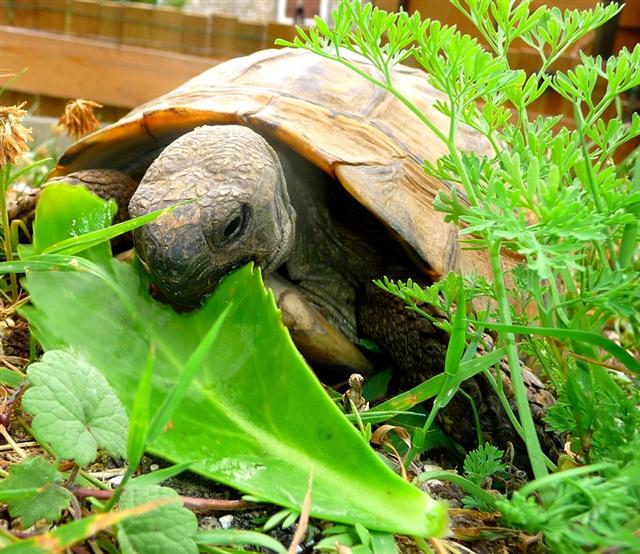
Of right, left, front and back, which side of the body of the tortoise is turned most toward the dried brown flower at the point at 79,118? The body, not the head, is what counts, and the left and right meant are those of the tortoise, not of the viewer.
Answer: right

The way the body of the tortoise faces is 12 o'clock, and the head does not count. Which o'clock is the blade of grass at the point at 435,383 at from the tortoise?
The blade of grass is roughly at 10 o'clock from the tortoise.

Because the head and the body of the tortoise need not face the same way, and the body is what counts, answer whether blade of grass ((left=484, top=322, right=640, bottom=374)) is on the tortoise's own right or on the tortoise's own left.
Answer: on the tortoise's own left

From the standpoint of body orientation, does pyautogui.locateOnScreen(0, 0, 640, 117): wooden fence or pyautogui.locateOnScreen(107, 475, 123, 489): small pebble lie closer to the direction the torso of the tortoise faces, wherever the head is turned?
the small pebble

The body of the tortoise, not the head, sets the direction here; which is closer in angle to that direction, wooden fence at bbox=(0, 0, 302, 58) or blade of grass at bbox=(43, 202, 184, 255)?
the blade of grass

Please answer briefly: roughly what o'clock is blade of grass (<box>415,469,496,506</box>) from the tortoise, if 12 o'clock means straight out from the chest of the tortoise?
The blade of grass is roughly at 10 o'clock from the tortoise.

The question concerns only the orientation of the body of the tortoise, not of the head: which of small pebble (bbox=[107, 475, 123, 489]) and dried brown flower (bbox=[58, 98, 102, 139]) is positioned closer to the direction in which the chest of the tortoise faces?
the small pebble

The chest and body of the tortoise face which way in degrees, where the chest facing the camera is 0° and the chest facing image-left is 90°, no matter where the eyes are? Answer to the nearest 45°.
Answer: approximately 45°

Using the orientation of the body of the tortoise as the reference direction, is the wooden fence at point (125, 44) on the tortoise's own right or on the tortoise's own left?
on the tortoise's own right
